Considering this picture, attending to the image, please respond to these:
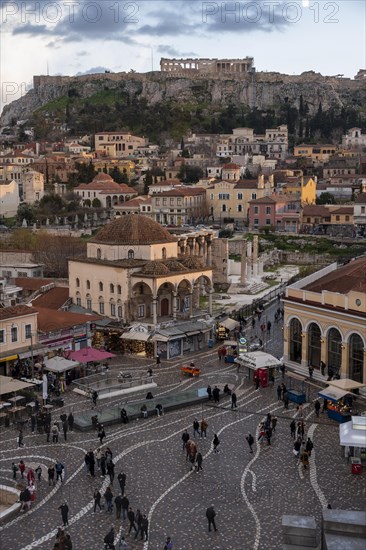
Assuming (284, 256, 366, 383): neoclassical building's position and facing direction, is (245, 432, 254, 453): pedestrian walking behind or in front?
in front

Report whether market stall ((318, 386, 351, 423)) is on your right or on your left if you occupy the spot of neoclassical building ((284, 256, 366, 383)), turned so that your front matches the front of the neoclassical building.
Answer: on your left

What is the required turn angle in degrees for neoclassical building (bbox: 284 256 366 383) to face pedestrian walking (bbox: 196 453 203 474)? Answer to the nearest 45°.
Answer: approximately 45° to its left

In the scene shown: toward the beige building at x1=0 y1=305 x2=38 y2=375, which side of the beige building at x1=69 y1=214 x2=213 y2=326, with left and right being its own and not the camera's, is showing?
right

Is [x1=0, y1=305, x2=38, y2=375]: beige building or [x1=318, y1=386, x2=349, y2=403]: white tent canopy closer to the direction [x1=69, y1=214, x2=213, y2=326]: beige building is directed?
the white tent canopy

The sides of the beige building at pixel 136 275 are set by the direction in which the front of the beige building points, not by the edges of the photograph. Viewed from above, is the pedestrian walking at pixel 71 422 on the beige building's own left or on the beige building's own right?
on the beige building's own right

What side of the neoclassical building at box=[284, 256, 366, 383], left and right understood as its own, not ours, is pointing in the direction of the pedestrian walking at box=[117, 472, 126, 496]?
front

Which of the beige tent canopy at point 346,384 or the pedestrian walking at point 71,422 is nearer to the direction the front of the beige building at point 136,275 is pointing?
the beige tent canopy

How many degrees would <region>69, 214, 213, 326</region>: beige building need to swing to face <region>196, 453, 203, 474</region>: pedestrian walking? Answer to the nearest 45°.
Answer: approximately 45° to its right

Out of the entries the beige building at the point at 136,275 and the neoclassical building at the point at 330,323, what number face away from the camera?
0

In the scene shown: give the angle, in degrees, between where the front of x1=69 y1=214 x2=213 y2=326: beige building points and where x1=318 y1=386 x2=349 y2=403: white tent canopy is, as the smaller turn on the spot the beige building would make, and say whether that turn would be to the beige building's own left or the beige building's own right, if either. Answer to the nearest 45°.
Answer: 0° — it already faces it

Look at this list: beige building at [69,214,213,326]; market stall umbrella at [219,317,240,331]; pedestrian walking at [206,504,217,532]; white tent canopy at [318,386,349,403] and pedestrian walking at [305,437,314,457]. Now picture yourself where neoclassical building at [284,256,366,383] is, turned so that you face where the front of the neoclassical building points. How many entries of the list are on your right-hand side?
2

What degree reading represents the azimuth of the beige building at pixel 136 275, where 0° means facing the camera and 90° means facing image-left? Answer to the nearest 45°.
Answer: approximately 315°

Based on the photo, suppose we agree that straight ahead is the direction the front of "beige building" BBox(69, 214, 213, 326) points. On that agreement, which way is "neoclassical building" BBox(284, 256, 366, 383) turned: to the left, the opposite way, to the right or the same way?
to the right

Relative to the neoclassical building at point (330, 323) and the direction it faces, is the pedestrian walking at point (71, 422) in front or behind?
in front

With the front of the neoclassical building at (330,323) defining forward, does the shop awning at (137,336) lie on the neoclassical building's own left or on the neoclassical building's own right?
on the neoclassical building's own right
